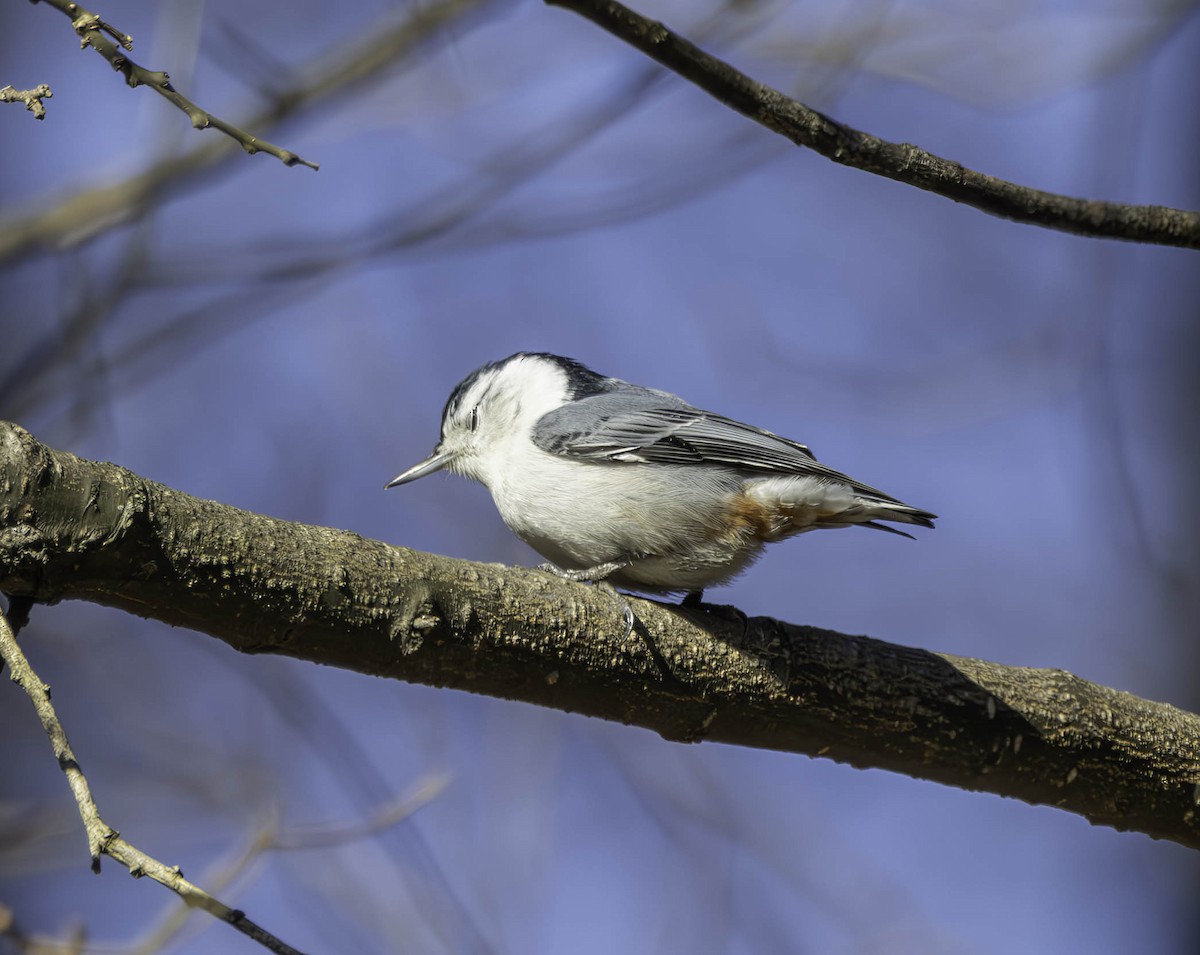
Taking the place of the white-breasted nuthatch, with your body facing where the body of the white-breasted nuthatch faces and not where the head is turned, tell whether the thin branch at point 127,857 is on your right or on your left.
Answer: on your left

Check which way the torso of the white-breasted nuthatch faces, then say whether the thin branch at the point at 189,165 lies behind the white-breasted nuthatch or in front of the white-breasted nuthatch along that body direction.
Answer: in front

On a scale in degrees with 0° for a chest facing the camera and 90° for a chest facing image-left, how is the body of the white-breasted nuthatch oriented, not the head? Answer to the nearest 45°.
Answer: approximately 90°

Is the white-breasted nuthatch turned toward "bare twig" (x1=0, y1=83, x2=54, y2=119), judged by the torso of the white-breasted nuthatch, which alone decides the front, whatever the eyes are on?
yes
